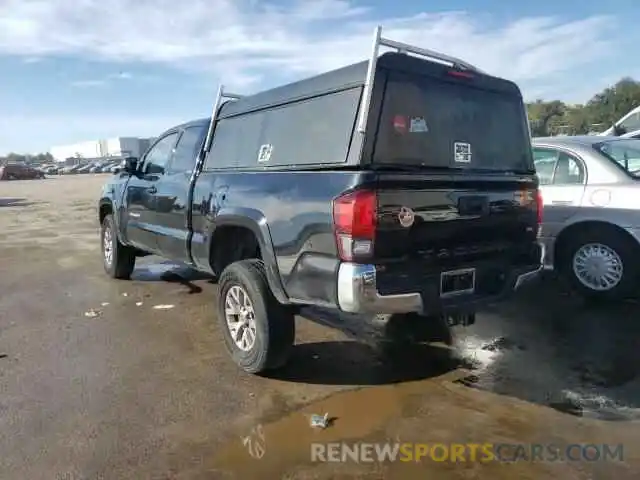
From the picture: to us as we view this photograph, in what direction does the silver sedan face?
facing to the left of the viewer

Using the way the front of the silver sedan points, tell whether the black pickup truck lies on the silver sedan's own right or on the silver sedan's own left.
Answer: on the silver sedan's own left

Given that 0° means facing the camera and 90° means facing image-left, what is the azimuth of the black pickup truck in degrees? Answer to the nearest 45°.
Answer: approximately 135°

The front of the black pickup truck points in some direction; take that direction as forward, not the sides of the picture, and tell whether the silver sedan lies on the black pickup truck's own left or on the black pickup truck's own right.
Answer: on the black pickup truck's own right

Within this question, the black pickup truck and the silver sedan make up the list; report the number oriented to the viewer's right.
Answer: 0
